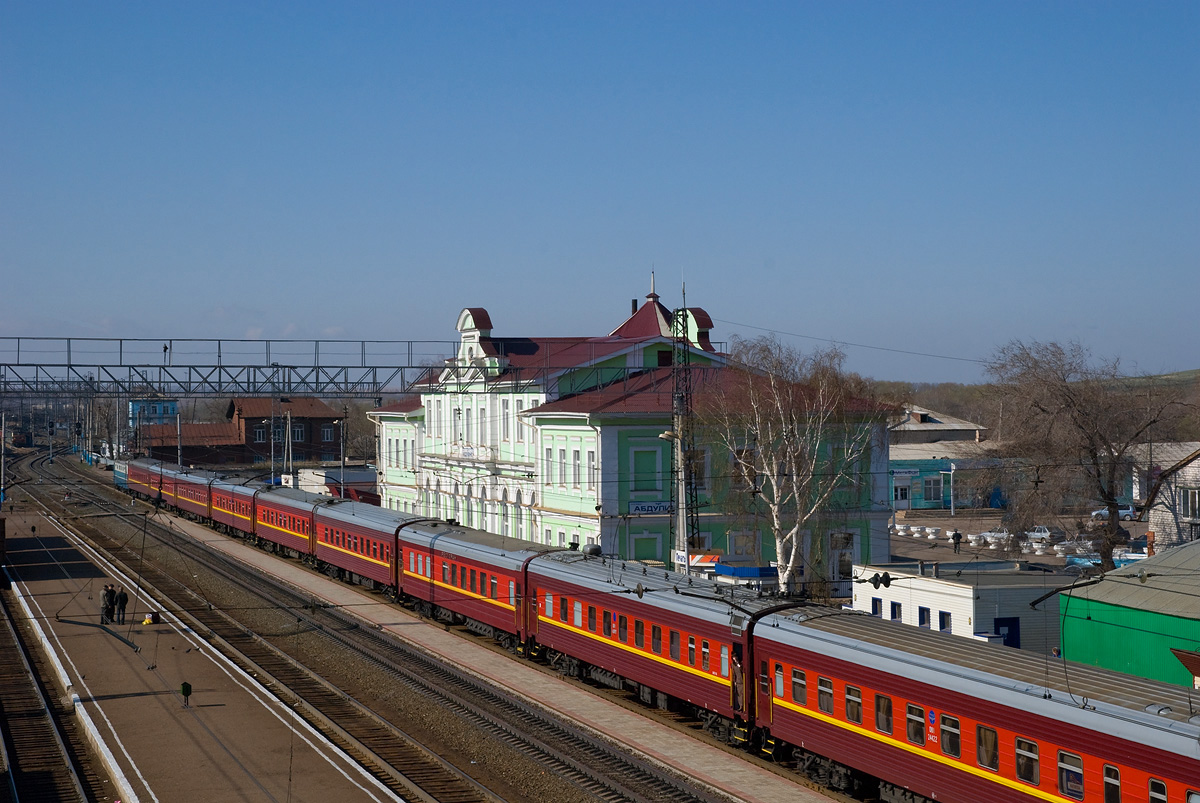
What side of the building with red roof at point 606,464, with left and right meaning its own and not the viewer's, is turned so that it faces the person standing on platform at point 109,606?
front

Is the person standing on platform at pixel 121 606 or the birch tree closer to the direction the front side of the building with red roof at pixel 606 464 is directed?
the person standing on platform

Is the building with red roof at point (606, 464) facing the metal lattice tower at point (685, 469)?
no

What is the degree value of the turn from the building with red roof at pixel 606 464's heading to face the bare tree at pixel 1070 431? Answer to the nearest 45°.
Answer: approximately 135° to its left

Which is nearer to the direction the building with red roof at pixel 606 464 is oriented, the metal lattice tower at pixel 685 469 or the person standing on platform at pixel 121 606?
the person standing on platform

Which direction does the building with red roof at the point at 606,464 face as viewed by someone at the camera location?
facing the viewer and to the left of the viewer

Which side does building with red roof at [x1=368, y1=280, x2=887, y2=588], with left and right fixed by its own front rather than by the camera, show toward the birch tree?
left

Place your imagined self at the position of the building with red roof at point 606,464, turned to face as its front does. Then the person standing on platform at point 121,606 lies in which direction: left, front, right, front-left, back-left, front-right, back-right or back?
front
